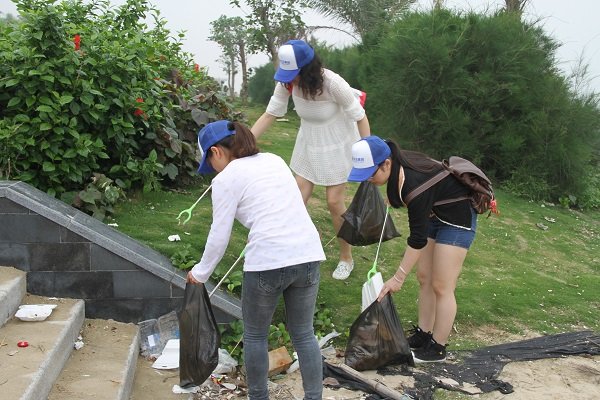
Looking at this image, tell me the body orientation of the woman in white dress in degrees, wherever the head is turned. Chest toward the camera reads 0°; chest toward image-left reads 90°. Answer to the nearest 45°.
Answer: approximately 45°

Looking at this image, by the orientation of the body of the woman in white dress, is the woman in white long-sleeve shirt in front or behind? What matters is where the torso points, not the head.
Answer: in front

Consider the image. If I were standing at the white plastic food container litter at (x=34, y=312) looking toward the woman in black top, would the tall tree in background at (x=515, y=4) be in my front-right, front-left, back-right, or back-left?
front-left

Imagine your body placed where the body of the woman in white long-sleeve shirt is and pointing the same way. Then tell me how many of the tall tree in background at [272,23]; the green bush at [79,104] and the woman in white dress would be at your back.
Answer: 0

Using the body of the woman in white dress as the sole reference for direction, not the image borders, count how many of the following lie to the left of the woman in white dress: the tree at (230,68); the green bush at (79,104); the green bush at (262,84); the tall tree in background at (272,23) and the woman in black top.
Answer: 1

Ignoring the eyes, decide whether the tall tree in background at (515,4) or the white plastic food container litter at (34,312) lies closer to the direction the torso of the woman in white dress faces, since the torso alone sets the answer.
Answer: the white plastic food container litter

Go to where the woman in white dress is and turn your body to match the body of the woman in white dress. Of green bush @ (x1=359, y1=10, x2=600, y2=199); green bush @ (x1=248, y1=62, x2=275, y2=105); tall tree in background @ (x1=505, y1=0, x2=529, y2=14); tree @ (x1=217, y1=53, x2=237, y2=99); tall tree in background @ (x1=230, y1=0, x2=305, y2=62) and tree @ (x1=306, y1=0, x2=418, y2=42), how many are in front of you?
0

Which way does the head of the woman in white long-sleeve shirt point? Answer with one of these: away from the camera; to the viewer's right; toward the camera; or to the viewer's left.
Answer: to the viewer's left

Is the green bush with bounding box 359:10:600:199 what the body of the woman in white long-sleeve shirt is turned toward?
no

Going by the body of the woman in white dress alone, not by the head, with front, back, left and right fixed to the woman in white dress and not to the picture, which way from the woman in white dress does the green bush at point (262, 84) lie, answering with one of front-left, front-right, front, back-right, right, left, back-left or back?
back-right

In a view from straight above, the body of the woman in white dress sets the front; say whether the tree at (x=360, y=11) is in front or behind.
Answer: behind

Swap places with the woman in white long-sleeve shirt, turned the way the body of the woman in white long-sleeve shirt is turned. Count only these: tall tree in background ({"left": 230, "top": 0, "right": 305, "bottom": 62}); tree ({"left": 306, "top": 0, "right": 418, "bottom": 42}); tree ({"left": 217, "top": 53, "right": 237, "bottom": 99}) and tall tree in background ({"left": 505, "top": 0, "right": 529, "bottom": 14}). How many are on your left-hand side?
0

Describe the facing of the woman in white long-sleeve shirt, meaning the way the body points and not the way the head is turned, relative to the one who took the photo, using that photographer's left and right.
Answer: facing away from the viewer and to the left of the viewer

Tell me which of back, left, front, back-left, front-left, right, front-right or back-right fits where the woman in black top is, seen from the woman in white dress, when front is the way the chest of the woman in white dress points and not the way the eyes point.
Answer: left

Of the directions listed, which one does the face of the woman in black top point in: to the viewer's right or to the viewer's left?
to the viewer's left

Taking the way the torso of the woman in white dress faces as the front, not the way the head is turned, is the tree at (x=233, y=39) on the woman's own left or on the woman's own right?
on the woman's own right

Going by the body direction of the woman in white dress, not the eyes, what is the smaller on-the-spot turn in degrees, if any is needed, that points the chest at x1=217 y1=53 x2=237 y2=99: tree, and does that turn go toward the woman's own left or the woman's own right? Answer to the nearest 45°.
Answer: approximately 135° to the woman's own right

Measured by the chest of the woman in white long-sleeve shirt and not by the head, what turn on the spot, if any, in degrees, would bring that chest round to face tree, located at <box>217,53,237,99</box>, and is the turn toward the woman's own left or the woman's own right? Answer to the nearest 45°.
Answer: approximately 45° to the woman's own right

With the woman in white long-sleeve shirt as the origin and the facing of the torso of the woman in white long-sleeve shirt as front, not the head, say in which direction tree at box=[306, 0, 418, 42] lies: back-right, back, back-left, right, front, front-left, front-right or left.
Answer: front-right

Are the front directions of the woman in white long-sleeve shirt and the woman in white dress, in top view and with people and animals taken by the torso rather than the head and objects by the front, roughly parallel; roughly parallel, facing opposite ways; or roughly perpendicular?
roughly perpendicular
